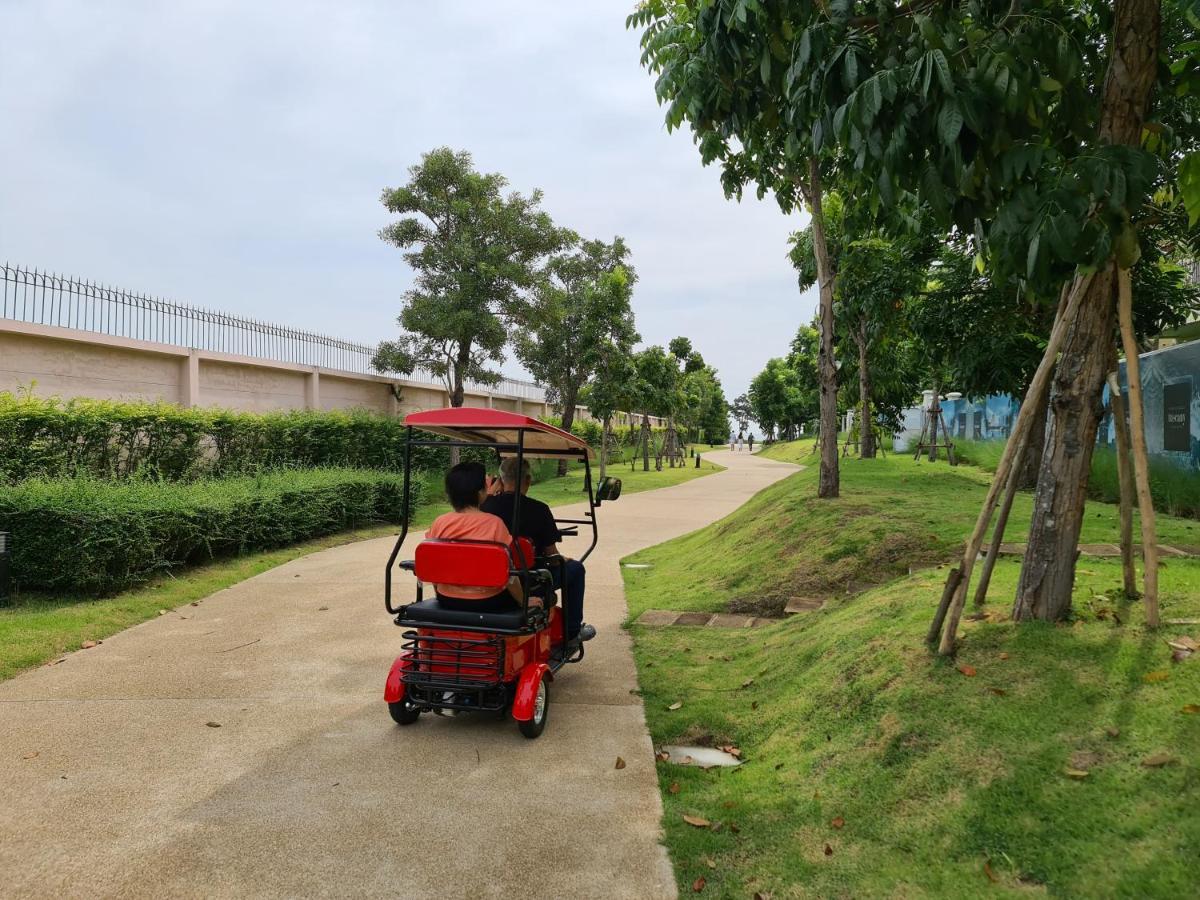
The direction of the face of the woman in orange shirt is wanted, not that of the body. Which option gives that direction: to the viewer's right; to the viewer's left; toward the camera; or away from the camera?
away from the camera

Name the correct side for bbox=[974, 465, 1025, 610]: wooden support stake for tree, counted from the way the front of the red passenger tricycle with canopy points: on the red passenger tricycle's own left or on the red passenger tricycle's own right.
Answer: on the red passenger tricycle's own right

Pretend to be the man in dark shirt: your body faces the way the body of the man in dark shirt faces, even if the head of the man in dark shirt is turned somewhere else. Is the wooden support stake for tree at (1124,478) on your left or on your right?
on your right

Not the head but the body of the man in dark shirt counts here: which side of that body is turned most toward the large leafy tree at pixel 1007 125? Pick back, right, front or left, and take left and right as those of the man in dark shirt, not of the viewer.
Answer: right

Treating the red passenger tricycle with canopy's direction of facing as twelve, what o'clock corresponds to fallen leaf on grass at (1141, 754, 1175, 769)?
The fallen leaf on grass is roughly at 3 o'clock from the red passenger tricycle with canopy.

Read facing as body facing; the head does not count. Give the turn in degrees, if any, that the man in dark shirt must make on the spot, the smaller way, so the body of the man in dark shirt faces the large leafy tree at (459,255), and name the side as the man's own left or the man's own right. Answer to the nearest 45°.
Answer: approximately 45° to the man's own left

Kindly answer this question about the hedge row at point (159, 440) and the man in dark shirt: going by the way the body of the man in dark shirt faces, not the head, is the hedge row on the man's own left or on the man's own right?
on the man's own left

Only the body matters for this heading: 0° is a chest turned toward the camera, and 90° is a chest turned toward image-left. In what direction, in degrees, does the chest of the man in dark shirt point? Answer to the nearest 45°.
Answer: approximately 225°

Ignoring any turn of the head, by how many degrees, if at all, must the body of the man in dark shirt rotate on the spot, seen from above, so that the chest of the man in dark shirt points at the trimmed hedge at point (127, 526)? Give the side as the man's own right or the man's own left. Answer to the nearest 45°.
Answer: approximately 90° to the man's own left

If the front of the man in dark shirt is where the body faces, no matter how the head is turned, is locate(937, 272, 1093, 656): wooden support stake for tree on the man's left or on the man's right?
on the man's right

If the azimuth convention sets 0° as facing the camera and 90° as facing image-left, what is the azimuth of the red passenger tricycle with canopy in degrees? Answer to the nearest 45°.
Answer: approximately 225°

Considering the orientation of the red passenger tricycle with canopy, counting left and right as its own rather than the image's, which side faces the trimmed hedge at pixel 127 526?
left
